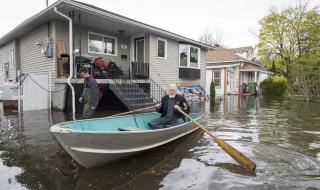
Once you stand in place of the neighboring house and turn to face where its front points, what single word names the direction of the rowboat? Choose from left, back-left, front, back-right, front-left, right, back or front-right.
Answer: front-right

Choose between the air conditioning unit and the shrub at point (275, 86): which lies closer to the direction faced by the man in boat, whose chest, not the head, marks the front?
the air conditioning unit

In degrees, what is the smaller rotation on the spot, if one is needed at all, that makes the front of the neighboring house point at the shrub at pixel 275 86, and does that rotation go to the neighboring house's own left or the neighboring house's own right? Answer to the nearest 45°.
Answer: approximately 45° to the neighboring house's own left

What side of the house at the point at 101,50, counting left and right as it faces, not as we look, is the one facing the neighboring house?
left

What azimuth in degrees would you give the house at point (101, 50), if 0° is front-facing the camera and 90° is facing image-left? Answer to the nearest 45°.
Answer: approximately 315°

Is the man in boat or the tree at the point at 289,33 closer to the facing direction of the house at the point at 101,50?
the man in boat

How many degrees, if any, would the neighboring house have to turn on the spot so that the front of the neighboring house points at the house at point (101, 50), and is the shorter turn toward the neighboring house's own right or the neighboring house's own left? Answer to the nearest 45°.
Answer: approximately 45° to the neighboring house's own right

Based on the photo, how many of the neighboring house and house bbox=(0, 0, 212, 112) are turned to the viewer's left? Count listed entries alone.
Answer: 0

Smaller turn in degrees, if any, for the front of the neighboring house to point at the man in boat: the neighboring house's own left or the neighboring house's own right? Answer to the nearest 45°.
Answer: approximately 45° to the neighboring house's own right

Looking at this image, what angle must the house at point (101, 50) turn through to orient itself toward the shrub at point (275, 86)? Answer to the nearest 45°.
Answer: approximately 90° to its left

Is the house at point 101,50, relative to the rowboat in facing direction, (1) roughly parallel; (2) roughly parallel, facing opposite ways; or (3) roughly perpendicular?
roughly perpendicular

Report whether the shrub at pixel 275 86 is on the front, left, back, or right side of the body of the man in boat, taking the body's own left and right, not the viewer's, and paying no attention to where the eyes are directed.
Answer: back

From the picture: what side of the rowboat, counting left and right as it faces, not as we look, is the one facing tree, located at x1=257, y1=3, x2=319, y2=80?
back
